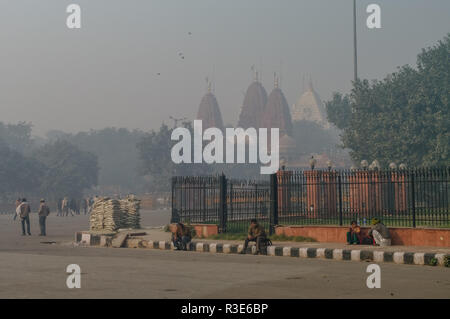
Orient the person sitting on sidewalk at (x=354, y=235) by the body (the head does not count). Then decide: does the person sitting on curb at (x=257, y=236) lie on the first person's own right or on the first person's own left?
on the first person's own right

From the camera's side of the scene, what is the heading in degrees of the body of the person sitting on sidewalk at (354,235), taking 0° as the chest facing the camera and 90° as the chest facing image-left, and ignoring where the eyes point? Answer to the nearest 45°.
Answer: approximately 0°
